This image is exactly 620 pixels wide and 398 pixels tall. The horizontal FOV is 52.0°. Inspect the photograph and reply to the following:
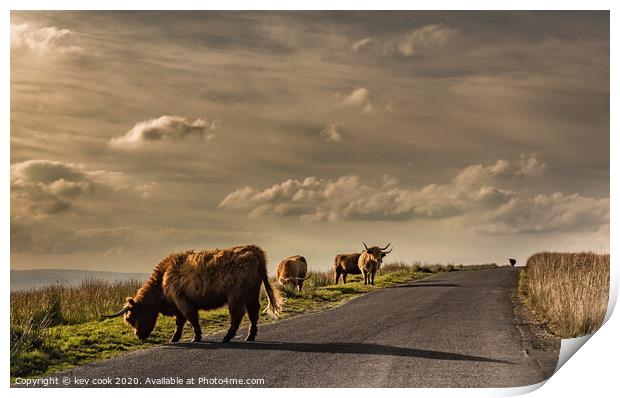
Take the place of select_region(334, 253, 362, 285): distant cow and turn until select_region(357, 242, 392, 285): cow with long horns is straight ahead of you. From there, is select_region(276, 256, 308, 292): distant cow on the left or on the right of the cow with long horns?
right

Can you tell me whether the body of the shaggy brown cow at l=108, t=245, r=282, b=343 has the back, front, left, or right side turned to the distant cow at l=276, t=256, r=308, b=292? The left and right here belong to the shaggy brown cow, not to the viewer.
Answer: right

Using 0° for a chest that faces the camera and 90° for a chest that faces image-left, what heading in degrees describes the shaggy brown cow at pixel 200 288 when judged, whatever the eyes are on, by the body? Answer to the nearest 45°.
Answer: approximately 90°

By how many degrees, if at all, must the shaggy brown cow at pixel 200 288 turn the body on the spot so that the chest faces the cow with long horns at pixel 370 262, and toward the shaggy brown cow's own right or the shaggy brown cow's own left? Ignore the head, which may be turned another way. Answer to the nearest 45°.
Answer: approximately 135° to the shaggy brown cow's own right

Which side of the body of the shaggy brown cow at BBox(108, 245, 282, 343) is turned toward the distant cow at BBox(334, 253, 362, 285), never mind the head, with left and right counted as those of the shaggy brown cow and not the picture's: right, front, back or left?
right
